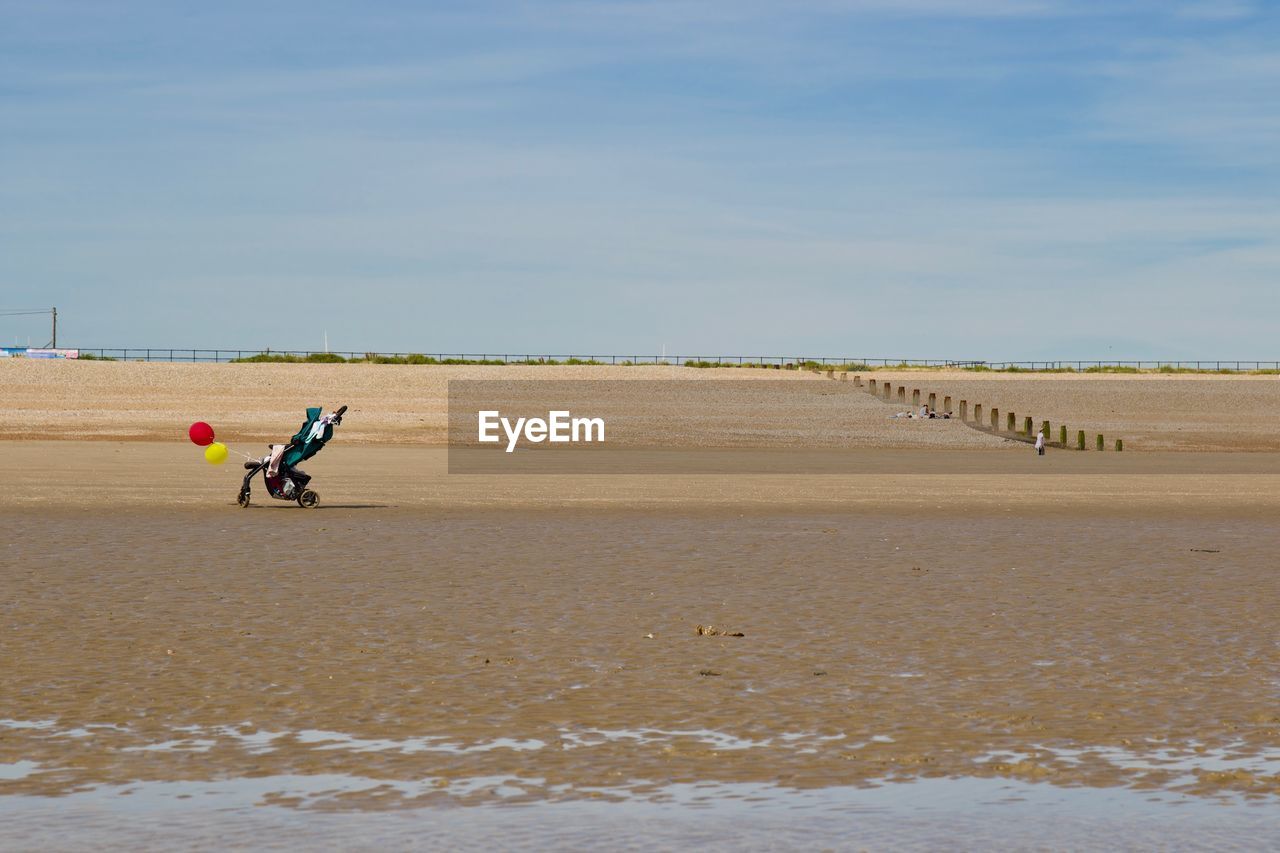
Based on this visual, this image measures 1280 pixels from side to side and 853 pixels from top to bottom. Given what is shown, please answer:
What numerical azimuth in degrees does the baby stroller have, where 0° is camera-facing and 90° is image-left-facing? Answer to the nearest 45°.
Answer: approximately 90°
